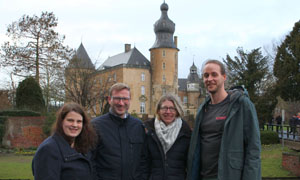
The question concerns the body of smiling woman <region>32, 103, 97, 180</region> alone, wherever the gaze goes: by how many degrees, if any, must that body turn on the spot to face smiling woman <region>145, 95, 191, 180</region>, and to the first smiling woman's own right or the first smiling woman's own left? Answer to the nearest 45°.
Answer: approximately 90° to the first smiling woman's own left

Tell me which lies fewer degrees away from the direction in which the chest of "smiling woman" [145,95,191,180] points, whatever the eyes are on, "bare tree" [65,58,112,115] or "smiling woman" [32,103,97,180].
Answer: the smiling woman

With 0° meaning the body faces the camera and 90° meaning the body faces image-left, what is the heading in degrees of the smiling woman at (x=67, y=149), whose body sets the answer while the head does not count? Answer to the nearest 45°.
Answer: approximately 315°

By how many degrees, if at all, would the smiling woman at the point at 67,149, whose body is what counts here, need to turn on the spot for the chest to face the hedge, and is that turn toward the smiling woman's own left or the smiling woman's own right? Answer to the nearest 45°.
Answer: approximately 135° to the smiling woman's own left

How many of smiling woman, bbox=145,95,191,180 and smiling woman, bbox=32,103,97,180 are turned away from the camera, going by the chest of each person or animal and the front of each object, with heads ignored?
0

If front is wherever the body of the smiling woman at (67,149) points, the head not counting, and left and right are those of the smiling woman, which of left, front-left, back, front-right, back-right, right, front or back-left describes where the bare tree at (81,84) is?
back-left

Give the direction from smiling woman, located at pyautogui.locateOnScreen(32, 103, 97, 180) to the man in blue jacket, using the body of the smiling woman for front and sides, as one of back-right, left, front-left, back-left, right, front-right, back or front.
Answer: left

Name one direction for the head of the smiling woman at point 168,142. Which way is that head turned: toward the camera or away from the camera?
toward the camera

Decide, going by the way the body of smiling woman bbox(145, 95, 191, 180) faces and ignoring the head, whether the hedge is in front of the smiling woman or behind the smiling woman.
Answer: behind

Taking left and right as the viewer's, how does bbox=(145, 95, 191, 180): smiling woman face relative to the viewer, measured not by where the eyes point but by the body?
facing the viewer

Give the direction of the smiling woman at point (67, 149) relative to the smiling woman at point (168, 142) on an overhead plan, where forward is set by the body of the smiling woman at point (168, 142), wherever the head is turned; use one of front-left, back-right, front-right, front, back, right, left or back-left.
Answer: front-right
